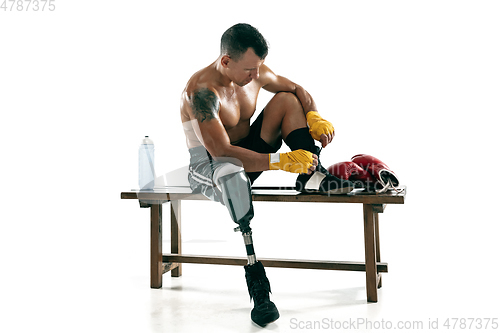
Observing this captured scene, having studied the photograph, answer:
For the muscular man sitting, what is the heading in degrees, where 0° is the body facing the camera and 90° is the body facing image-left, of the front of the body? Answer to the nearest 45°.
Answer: approximately 315°

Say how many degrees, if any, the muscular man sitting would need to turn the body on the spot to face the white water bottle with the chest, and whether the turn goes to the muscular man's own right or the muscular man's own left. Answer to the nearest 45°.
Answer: approximately 180°
